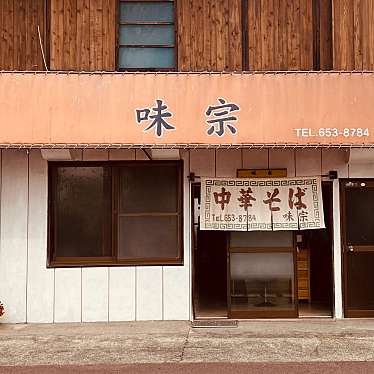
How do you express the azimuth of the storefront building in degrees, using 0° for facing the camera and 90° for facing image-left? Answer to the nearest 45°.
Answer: approximately 0°

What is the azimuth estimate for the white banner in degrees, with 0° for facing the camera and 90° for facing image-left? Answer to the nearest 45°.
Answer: approximately 0°
